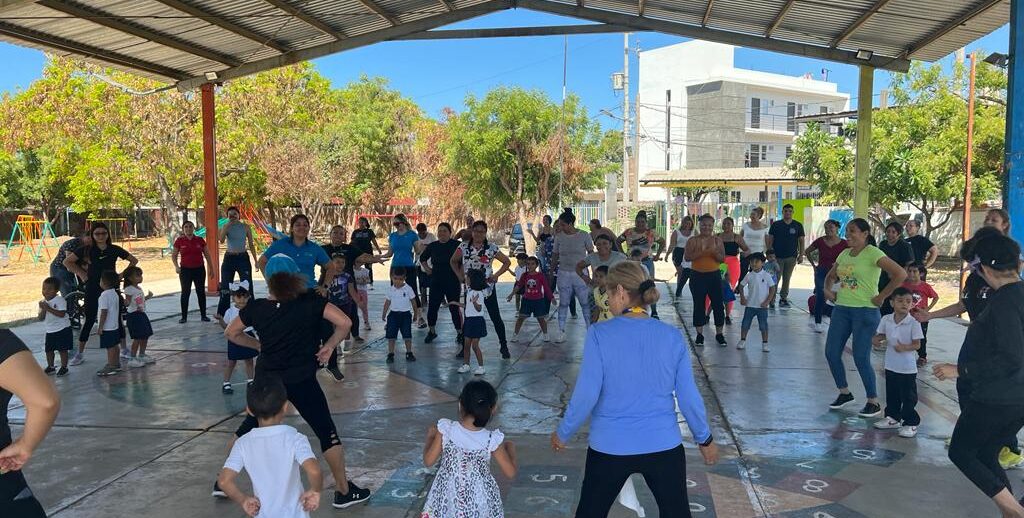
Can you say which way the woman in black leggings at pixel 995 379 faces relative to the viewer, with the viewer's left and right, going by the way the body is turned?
facing to the left of the viewer

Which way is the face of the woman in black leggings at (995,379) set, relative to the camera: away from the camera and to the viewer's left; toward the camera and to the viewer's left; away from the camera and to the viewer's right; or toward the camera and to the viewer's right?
away from the camera and to the viewer's left

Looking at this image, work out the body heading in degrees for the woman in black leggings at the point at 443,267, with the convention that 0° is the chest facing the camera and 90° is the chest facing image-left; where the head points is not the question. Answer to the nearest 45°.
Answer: approximately 0°

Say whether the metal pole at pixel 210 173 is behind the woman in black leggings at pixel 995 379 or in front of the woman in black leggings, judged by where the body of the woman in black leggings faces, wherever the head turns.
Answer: in front

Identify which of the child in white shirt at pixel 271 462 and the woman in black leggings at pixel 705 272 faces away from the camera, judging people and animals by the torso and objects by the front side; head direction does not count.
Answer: the child in white shirt

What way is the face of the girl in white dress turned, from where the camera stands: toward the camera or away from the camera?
away from the camera

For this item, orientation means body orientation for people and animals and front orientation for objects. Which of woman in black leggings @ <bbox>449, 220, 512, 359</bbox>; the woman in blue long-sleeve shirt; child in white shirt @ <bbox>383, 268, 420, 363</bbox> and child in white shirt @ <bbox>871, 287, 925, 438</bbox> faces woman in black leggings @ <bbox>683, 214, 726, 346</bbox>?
the woman in blue long-sleeve shirt

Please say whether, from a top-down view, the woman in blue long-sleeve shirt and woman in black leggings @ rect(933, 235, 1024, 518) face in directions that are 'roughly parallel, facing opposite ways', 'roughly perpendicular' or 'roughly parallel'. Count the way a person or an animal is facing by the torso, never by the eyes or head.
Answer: roughly perpendicular

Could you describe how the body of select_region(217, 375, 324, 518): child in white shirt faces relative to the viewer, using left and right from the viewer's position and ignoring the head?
facing away from the viewer

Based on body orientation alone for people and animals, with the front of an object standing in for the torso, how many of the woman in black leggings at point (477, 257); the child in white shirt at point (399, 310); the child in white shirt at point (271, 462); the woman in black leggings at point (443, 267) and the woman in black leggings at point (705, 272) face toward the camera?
4

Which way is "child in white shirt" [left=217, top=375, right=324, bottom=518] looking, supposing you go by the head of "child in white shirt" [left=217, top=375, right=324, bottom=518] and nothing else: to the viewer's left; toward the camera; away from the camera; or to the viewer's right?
away from the camera

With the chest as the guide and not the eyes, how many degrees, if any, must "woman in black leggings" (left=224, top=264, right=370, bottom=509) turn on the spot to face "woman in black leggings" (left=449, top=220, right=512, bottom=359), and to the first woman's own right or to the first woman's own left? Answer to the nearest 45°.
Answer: approximately 45° to the first woman's own right

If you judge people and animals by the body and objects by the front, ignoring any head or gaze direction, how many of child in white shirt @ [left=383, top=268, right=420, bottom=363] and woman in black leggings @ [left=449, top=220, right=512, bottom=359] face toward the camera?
2

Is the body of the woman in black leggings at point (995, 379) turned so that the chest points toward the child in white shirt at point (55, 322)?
yes

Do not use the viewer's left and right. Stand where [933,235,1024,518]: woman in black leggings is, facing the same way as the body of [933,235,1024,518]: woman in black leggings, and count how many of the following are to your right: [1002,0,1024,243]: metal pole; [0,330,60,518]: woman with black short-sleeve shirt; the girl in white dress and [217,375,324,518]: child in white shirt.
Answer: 1

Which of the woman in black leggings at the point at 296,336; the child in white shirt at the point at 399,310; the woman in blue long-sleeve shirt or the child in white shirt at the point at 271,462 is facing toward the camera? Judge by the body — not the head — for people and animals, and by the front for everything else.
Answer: the child in white shirt at the point at 399,310

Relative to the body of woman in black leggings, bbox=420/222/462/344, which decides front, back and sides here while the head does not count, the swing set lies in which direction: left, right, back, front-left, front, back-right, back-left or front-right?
back-right

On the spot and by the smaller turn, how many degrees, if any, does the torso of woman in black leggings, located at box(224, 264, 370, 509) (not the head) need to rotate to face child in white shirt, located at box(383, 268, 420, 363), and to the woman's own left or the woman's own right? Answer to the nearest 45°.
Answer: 0° — they already face them
